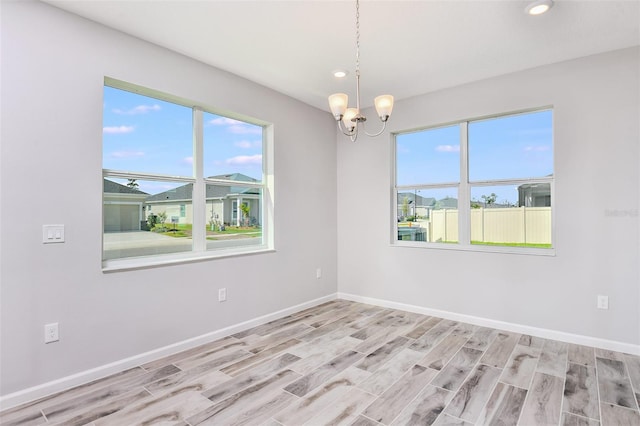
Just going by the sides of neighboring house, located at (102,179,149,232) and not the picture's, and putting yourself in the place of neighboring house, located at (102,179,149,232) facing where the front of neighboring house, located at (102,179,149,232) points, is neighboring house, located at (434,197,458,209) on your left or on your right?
on your left

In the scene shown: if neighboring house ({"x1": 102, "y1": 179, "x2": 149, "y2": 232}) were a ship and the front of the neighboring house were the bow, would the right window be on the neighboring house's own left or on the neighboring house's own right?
on the neighboring house's own left

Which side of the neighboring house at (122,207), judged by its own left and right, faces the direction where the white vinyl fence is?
front

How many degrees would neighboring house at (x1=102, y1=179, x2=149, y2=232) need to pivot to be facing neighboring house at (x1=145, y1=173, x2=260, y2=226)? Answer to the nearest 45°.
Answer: approximately 90° to its left

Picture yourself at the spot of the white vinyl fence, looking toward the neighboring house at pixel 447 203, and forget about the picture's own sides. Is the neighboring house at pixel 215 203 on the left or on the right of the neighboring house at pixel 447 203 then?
left

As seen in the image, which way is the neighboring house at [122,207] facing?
toward the camera
